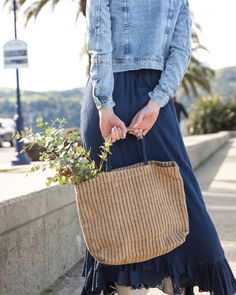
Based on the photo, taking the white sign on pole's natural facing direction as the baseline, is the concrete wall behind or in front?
in front

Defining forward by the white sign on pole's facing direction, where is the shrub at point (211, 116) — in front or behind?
behind

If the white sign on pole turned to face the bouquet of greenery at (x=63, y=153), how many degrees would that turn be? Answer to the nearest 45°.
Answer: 0° — it already faces it

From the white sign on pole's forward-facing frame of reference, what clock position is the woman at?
The woman is roughly at 12 o'clock from the white sign on pole.

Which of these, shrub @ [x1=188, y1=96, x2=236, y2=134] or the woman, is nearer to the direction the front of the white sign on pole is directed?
the woman

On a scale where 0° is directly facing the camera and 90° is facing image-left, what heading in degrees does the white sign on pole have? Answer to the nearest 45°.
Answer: approximately 0°

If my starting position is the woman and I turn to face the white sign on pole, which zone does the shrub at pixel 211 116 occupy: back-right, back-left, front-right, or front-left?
front-right
